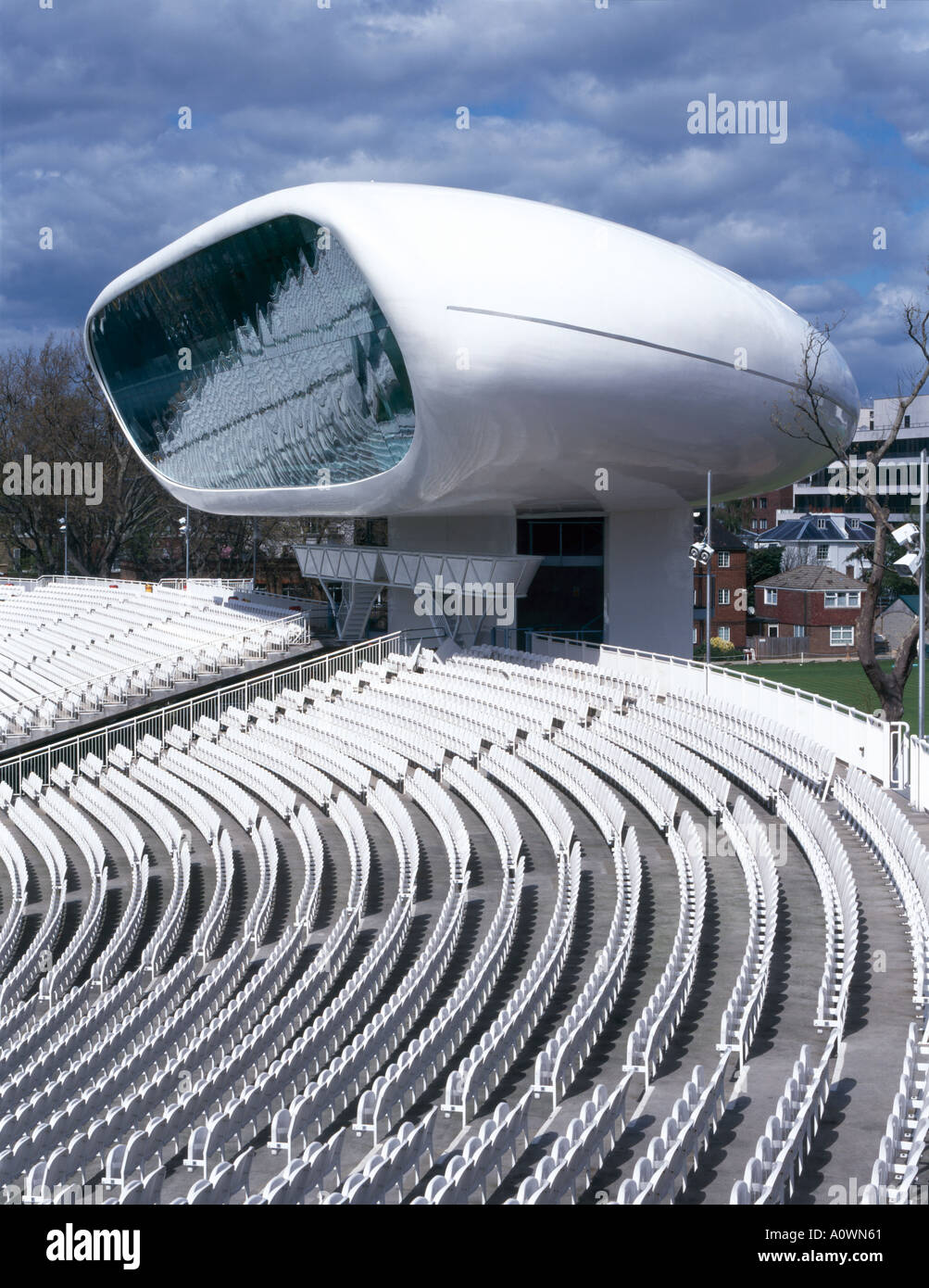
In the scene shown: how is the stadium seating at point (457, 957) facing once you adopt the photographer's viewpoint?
facing to the left of the viewer

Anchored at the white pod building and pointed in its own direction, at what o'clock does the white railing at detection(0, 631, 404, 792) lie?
The white railing is roughly at 11 o'clock from the white pod building.

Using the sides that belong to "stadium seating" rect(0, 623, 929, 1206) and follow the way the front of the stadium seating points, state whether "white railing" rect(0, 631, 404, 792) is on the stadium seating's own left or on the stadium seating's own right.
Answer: on the stadium seating's own right

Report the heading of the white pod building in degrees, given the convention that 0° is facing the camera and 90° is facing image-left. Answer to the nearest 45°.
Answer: approximately 45°

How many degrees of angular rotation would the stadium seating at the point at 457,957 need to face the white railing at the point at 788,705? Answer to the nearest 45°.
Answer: approximately 135° to its right
